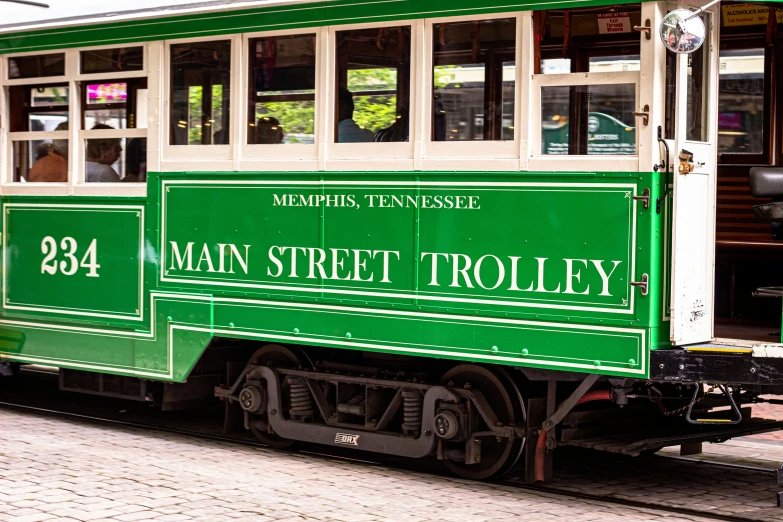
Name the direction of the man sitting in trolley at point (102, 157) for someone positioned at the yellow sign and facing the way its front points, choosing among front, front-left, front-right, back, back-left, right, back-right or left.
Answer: right

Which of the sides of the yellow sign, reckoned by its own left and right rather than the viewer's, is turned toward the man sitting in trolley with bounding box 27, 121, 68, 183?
right

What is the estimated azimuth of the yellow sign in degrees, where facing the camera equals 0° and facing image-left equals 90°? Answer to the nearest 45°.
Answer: approximately 0°
